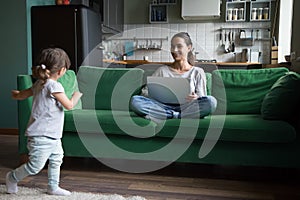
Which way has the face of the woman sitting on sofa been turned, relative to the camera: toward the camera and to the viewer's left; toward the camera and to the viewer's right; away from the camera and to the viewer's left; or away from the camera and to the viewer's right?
toward the camera and to the viewer's left

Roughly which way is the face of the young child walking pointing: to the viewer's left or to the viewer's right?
to the viewer's right

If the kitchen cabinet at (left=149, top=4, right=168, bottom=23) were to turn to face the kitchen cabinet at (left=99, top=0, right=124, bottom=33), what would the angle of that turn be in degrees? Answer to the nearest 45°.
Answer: approximately 45° to its right

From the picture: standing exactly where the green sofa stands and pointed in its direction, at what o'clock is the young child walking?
The young child walking is roughly at 2 o'clock from the green sofa.

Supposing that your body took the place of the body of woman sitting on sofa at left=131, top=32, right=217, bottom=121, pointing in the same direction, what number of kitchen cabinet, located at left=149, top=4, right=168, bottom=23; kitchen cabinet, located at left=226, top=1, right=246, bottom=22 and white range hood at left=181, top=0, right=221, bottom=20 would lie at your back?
3

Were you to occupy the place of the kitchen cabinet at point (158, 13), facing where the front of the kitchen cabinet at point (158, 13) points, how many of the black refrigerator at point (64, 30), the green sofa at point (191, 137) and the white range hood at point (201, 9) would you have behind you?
0

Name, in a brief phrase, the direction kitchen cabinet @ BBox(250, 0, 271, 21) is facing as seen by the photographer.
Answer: facing the viewer

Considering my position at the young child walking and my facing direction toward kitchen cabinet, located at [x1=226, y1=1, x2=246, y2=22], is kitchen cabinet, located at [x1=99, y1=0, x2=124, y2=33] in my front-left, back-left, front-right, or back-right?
front-left

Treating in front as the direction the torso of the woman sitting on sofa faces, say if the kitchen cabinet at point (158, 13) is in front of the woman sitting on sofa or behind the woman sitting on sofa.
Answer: behind

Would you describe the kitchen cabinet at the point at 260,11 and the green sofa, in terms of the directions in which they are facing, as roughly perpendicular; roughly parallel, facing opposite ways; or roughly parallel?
roughly parallel

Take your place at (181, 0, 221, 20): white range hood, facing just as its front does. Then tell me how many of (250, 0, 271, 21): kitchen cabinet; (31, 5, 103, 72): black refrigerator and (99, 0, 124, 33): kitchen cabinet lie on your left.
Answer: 1

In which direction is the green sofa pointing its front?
toward the camera

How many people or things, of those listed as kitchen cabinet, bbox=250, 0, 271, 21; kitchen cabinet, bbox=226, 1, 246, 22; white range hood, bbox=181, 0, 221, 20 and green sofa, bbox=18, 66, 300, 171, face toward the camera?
4

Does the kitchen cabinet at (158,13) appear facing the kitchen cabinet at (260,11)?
no

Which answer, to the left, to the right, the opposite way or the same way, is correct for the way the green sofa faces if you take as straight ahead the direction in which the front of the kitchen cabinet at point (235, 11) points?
the same way

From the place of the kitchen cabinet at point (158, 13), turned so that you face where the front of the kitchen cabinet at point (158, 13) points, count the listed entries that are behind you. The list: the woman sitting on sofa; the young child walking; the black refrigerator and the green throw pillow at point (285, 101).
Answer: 0

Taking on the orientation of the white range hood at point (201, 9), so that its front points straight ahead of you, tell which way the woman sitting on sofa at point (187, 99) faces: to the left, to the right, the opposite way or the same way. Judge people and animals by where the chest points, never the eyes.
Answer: the same way
